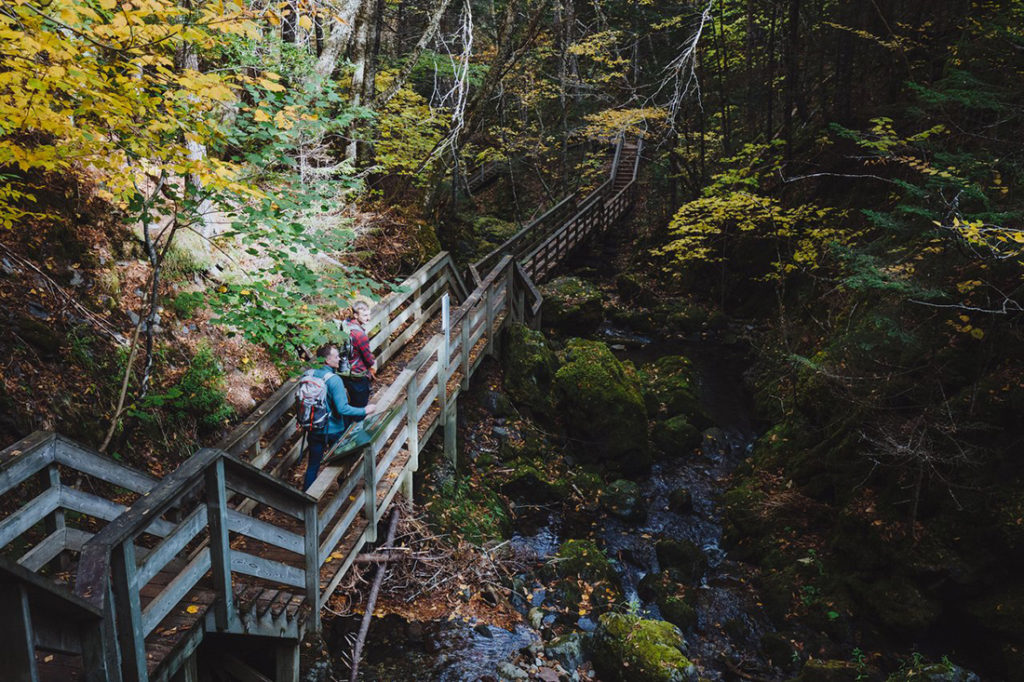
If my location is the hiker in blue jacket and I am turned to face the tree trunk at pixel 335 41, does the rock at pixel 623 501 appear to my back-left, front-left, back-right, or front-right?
front-right

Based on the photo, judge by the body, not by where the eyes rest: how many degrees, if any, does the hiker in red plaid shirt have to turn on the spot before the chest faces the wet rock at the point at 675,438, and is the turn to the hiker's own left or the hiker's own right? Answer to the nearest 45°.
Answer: approximately 45° to the hiker's own left

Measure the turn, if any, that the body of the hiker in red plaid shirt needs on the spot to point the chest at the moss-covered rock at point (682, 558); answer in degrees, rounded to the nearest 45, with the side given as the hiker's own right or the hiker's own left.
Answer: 0° — they already face it

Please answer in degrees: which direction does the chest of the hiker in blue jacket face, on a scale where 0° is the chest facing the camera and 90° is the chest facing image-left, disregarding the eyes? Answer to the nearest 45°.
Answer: approximately 270°
